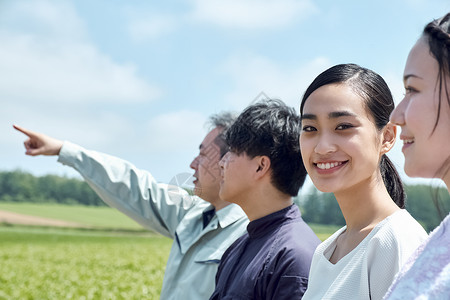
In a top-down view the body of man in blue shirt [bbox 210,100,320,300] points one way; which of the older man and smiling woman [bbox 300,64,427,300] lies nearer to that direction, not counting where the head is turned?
the older man

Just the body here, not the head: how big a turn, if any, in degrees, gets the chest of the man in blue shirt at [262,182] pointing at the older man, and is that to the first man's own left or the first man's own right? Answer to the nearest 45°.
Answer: approximately 45° to the first man's own right

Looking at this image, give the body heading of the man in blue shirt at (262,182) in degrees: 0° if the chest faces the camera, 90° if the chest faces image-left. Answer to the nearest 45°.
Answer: approximately 90°

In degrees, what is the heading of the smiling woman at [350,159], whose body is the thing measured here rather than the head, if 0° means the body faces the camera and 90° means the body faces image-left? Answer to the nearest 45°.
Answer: approximately 45°

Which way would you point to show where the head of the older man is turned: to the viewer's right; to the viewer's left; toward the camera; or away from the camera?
to the viewer's left

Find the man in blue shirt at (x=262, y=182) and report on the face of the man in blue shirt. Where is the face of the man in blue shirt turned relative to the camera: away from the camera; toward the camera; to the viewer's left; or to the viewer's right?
to the viewer's left
